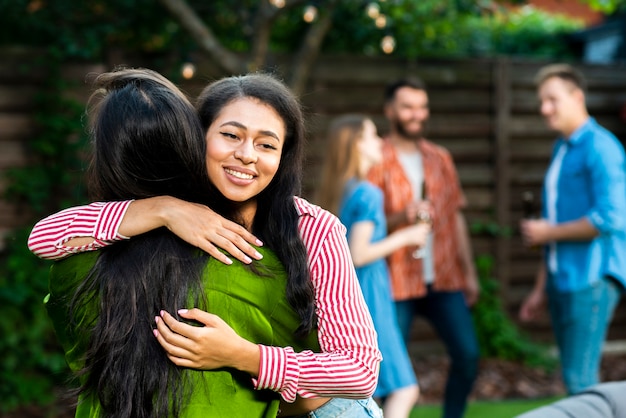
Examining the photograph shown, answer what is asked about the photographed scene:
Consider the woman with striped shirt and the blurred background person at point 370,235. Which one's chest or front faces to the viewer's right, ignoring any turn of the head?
the blurred background person

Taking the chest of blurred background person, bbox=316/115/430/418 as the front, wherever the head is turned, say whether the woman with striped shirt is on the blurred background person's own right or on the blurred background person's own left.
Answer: on the blurred background person's own right

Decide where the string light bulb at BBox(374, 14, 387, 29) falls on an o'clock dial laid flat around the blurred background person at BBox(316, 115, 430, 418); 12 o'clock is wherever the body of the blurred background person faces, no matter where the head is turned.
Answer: The string light bulb is roughly at 9 o'clock from the blurred background person.

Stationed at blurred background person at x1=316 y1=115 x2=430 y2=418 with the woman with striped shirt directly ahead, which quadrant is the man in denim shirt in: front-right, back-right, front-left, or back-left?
back-left

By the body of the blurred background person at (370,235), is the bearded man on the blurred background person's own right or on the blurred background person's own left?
on the blurred background person's own left

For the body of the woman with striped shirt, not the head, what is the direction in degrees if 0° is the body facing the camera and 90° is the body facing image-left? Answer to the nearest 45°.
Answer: approximately 45°

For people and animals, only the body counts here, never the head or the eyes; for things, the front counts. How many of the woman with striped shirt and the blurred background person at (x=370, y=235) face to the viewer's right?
1

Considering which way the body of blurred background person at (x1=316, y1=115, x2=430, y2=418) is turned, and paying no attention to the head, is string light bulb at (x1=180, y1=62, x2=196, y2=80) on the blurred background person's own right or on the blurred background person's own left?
on the blurred background person's own left

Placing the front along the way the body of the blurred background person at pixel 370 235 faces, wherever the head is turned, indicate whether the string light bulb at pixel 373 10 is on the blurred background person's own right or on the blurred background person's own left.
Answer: on the blurred background person's own left

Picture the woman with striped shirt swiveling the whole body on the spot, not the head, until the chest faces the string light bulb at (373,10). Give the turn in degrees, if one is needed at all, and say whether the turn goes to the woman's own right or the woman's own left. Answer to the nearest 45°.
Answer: approximately 135° to the woman's own right

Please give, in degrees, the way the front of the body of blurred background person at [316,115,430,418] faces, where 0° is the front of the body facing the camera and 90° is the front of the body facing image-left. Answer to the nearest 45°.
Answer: approximately 270°

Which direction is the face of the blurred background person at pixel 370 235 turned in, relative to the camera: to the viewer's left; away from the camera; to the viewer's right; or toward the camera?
to the viewer's right
